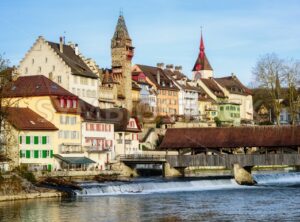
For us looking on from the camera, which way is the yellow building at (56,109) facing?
facing the viewer and to the right of the viewer

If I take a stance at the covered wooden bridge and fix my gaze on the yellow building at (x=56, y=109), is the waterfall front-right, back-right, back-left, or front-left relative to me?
front-left

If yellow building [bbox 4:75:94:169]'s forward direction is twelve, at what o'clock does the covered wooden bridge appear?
The covered wooden bridge is roughly at 11 o'clock from the yellow building.

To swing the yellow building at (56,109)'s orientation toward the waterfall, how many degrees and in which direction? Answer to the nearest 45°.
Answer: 0° — it already faces it
